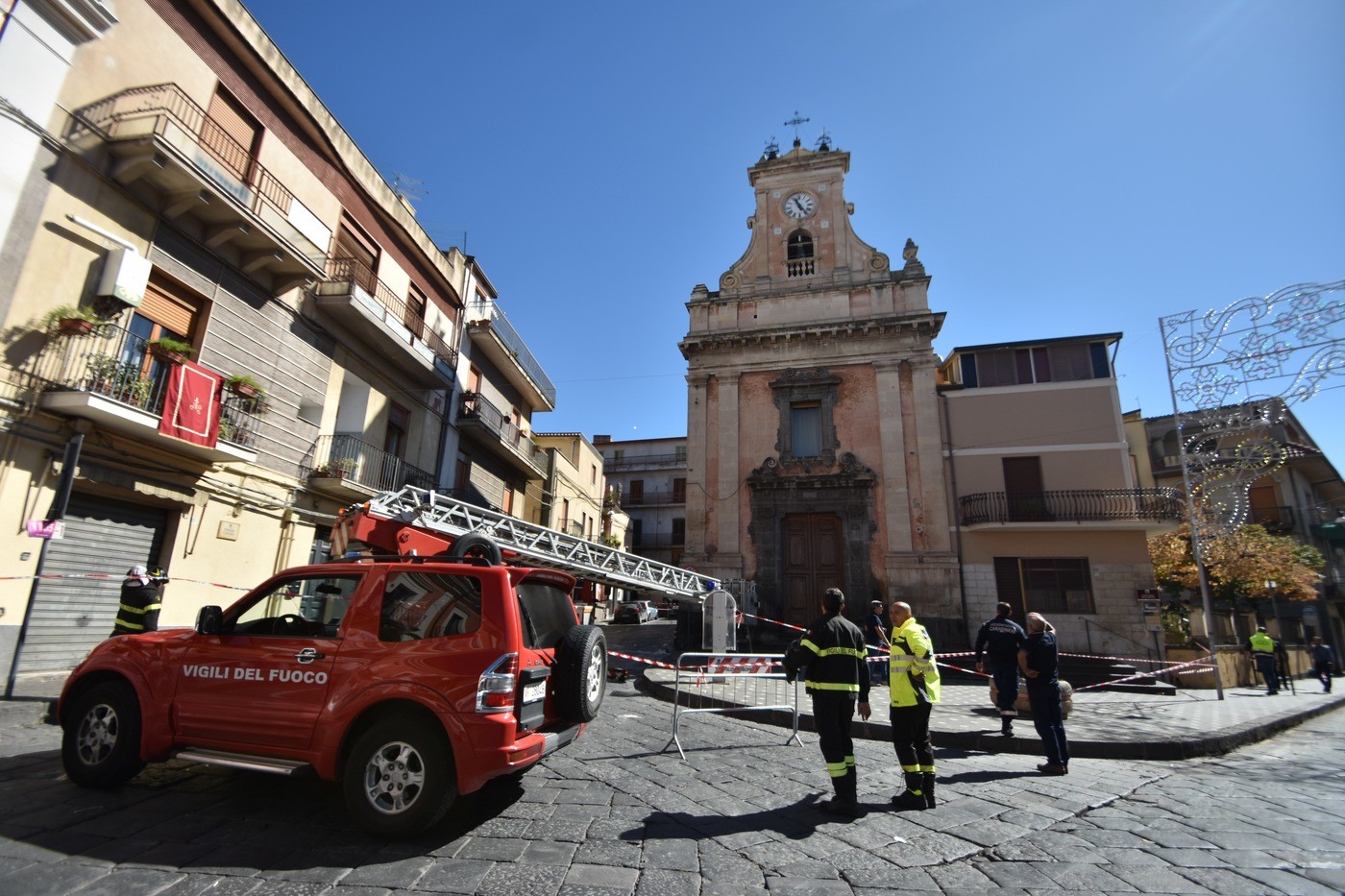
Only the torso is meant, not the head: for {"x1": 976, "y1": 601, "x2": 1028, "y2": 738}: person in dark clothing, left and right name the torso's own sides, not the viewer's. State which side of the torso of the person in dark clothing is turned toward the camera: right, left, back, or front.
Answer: back

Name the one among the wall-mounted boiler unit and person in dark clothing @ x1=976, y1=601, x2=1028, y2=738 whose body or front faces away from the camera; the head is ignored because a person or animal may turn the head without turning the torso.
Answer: the person in dark clothing

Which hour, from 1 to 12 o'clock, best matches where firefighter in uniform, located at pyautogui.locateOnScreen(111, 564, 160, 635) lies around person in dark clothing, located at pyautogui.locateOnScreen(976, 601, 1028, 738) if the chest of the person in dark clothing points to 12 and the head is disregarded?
The firefighter in uniform is roughly at 8 o'clock from the person in dark clothing.

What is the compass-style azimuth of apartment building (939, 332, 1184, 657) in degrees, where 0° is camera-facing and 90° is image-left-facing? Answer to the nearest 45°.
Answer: approximately 0°

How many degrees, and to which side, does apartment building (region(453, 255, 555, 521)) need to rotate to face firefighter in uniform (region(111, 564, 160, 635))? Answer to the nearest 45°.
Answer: approximately 45° to its right

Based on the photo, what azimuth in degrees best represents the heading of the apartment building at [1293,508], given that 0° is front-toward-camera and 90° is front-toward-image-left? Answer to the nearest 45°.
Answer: approximately 45°

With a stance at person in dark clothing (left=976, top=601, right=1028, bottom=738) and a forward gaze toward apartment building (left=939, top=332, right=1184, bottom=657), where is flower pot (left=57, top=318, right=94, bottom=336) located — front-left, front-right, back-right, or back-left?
back-left

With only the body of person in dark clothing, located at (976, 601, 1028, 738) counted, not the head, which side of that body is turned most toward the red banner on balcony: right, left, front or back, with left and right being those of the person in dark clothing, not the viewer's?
left

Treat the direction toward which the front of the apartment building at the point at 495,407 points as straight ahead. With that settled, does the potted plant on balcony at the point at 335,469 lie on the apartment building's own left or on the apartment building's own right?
on the apartment building's own right

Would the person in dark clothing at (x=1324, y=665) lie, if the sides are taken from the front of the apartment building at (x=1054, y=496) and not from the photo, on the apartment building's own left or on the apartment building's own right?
on the apartment building's own left

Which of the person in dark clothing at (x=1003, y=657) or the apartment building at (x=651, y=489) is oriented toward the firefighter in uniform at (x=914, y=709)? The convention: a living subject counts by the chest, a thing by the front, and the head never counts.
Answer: the apartment building

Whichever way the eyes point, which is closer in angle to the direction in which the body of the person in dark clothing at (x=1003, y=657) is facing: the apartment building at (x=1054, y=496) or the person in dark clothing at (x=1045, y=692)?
the apartment building

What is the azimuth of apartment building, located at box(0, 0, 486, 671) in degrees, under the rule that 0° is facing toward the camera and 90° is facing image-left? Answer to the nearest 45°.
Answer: approximately 315°

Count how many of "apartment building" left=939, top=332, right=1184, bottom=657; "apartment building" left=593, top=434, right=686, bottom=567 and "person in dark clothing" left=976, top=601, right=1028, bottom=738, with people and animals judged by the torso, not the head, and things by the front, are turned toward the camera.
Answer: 2
